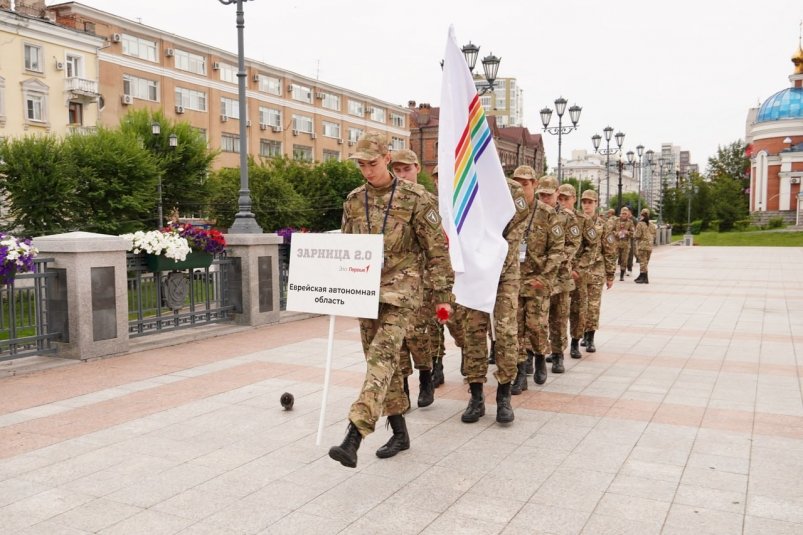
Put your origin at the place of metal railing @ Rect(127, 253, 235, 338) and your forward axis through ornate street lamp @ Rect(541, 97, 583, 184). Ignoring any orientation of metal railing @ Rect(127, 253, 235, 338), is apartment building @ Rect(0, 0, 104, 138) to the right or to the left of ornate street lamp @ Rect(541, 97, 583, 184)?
left

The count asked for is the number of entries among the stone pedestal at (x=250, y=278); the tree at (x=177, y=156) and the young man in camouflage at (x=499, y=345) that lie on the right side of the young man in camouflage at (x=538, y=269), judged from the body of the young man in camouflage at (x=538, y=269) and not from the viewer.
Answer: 2

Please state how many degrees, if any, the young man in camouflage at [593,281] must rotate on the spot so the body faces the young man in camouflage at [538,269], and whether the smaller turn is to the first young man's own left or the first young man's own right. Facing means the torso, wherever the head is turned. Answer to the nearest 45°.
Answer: approximately 45° to the first young man's own left

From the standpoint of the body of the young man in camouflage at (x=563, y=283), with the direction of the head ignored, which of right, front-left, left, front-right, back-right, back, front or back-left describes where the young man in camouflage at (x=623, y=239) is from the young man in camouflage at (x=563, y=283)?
back-right

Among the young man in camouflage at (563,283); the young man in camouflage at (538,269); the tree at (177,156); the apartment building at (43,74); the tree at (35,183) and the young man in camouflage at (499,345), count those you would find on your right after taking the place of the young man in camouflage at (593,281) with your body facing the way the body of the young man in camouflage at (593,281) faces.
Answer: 3

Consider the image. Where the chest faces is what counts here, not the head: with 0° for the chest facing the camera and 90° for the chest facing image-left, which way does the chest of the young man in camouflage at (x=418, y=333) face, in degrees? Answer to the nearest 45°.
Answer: approximately 45°

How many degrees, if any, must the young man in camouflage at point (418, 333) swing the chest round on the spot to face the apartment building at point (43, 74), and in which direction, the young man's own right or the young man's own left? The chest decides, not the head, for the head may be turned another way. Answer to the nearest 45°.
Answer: approximately 90° to the young man's own right

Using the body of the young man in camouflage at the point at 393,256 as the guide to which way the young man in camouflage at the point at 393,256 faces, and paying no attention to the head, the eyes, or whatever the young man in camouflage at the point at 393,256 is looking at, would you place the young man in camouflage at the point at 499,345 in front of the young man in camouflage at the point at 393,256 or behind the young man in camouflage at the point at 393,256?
behind

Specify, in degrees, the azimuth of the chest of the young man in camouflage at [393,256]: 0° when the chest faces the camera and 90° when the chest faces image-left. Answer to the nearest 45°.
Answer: approximately 45°

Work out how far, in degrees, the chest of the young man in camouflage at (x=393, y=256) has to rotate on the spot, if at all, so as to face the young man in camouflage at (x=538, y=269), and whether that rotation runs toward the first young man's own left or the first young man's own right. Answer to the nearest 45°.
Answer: approximately 180°

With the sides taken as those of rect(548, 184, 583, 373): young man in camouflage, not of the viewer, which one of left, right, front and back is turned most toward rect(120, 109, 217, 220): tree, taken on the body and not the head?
right

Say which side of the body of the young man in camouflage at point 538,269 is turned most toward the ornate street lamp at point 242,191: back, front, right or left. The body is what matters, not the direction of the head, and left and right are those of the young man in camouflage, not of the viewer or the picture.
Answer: right

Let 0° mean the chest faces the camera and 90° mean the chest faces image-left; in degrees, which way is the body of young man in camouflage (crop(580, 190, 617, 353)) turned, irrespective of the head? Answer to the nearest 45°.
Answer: approximately 45°
